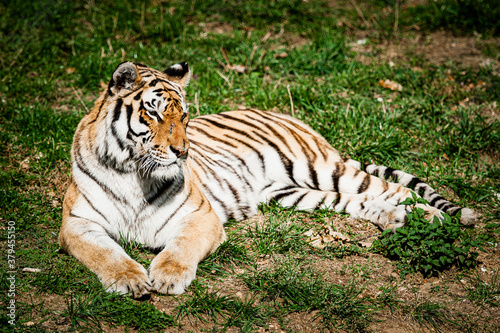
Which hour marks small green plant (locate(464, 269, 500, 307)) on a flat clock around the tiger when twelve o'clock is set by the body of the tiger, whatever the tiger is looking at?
The small green plant is roughly at 8 o'clock from the tiger.

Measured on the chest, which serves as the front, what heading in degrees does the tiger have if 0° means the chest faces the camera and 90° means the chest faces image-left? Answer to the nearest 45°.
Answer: approximately 45°

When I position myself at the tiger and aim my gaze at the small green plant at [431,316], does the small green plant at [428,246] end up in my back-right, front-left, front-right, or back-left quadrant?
front-left

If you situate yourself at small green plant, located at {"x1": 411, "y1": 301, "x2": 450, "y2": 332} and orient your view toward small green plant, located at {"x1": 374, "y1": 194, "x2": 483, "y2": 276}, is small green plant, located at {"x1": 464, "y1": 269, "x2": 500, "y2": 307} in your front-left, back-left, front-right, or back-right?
front-right

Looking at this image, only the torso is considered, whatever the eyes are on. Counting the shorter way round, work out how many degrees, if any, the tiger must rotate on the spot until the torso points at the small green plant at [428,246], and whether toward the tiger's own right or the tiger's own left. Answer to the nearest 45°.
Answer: approximately 135° to the tiger's own left

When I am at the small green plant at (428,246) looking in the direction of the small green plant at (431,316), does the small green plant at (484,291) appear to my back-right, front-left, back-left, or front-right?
front-left
